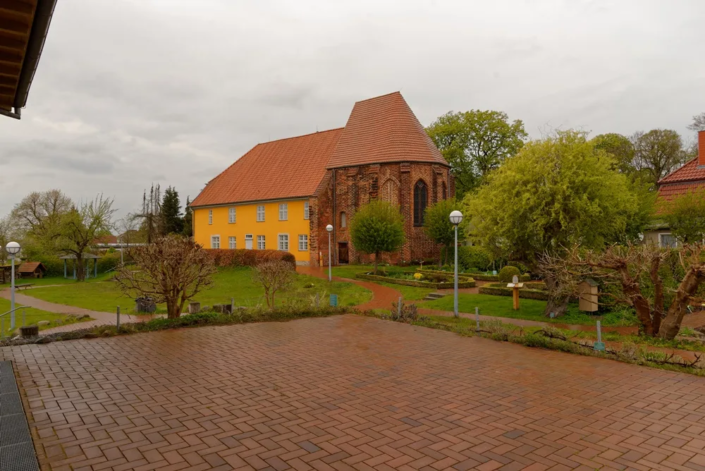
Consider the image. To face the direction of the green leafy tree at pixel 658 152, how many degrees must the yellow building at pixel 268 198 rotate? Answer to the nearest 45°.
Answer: approximately 135° to its left

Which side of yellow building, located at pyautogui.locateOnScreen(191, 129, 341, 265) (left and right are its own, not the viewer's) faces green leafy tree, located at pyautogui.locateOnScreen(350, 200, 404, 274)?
left

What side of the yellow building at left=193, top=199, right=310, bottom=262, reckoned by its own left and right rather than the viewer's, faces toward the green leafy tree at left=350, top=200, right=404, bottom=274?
left

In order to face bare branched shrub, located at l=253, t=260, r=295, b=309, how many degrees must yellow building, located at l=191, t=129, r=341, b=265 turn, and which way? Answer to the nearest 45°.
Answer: approximately 45° to its left

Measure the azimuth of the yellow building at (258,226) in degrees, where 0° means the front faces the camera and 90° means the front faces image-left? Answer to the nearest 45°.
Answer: approximately 45°

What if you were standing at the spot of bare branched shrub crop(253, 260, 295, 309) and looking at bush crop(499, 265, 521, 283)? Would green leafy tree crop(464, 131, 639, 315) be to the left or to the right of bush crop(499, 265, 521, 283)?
right

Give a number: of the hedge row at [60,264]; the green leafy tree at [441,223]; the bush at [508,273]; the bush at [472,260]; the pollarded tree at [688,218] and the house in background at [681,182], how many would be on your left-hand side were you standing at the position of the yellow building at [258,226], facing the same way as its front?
5

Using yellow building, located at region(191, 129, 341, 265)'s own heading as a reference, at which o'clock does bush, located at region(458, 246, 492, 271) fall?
The bush is roughly at 9 o'clock from the yellow building.

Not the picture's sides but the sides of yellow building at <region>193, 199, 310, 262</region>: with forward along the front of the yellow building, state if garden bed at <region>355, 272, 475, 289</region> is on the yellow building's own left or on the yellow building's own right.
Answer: on the yellow building's own left

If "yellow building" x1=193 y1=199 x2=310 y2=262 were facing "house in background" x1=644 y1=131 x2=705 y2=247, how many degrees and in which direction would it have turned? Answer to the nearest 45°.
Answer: approximately 90° to its left
